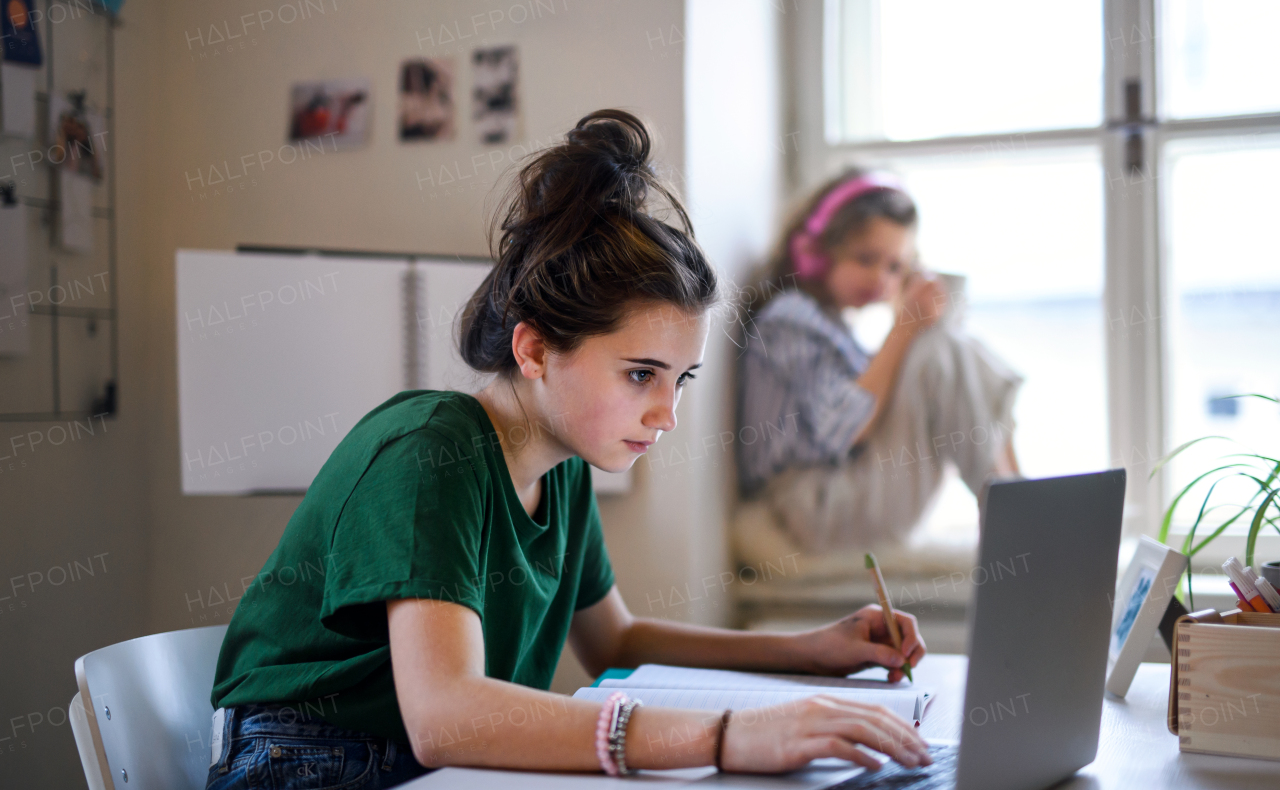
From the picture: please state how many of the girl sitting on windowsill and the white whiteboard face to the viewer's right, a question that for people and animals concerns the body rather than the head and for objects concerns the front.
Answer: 1

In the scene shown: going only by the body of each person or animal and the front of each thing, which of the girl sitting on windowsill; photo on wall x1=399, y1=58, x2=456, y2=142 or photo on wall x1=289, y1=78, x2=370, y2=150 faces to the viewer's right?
the girl sitting on windowsill

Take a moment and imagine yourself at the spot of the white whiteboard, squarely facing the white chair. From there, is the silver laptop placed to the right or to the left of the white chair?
left

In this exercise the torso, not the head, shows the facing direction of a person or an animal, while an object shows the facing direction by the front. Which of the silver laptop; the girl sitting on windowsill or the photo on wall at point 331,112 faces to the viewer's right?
the girl sitting on windowsill

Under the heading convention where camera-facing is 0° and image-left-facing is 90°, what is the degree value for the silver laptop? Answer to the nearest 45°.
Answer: approximately 135°

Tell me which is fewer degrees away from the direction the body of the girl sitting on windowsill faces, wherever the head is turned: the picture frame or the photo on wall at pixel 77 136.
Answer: the picture frame

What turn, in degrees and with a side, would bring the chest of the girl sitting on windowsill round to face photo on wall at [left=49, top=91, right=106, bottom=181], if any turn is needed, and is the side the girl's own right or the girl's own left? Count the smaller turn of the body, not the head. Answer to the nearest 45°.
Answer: approximately 180°

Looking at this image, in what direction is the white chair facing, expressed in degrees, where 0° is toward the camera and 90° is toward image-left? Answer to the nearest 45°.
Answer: approximately 315°

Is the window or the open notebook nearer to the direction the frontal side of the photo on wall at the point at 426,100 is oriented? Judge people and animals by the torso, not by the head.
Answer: the open notebook

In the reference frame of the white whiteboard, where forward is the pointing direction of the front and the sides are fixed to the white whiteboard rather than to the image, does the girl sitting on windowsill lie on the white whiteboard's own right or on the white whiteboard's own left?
on the white whiteboard's own left
